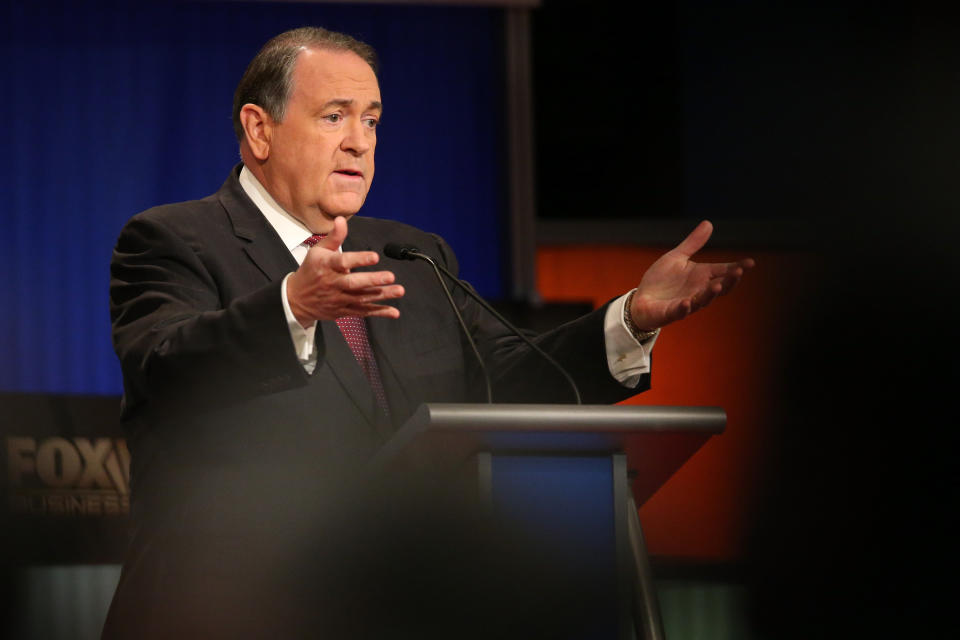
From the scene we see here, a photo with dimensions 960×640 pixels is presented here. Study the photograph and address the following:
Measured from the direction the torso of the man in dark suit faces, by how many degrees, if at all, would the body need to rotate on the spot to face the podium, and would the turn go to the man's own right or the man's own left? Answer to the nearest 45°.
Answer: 0° — they already face it

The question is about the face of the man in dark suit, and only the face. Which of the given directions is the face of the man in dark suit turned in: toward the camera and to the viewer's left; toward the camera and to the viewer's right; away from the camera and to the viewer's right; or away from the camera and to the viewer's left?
toward the camera and to the viewer's right

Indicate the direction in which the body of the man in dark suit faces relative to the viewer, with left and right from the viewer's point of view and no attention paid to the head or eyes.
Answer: facing the viewer and to the right of the viewer
